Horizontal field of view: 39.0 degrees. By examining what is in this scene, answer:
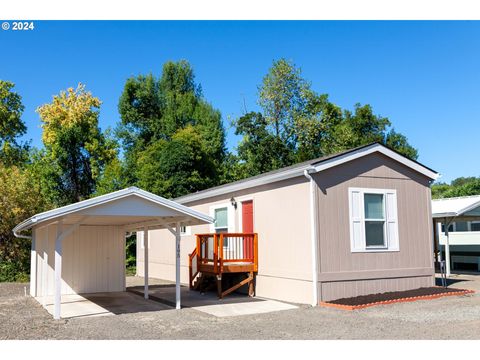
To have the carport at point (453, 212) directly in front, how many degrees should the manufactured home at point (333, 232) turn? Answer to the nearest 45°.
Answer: approximately 180°

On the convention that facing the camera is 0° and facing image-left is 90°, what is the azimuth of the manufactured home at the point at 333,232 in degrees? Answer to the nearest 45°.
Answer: approximately 45°

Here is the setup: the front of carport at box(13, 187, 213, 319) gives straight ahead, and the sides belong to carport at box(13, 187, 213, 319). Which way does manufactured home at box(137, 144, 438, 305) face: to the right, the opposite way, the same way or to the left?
to the right

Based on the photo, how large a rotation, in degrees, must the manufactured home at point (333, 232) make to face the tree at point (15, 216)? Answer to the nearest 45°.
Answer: approximately 90° to its right

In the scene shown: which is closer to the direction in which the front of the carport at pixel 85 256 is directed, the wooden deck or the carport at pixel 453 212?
the wooden deck
